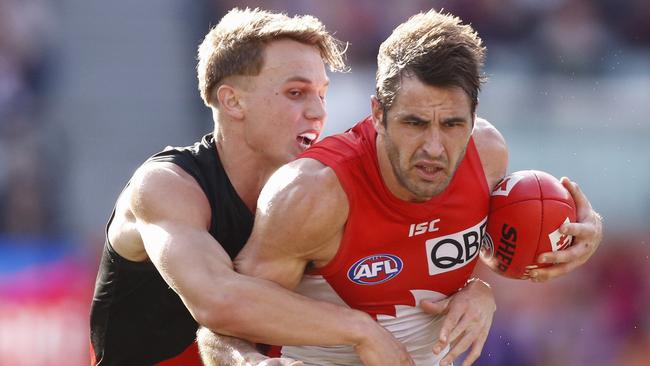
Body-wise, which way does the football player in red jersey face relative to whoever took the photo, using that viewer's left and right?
facing the viewer and to the right of the viewer
